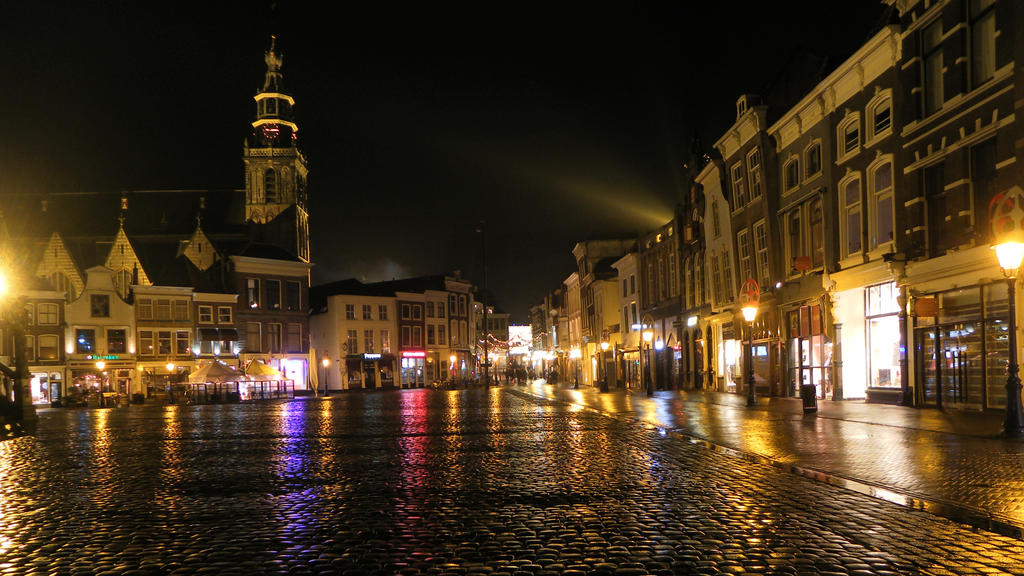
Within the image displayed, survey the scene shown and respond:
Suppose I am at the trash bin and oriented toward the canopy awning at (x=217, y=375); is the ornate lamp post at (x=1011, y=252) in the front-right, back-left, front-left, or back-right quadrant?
back-left

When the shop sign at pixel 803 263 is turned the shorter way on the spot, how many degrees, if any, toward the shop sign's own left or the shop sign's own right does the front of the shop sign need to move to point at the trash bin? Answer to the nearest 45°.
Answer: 0° — it already faces it

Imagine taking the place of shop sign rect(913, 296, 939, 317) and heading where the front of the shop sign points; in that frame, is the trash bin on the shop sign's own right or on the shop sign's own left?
on the shop sign's own right

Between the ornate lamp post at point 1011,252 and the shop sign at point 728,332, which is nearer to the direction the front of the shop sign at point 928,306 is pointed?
the ornate lamp post

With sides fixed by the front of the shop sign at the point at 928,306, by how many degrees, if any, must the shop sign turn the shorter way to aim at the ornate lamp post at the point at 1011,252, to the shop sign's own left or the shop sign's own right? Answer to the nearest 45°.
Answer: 0° — it already faces it

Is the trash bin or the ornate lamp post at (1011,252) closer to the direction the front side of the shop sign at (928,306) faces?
the ornate lamp post
